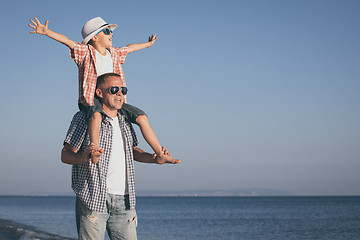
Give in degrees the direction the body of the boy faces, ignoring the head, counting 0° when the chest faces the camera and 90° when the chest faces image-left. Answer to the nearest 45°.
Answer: approximately 315°

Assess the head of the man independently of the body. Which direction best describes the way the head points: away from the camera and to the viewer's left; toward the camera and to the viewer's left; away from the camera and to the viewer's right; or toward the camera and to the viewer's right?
toward the camera and to the viewer's right

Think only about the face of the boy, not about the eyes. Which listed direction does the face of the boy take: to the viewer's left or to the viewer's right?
to the viewer's right

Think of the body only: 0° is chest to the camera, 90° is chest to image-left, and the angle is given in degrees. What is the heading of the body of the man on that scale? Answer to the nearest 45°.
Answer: approximately 315°
